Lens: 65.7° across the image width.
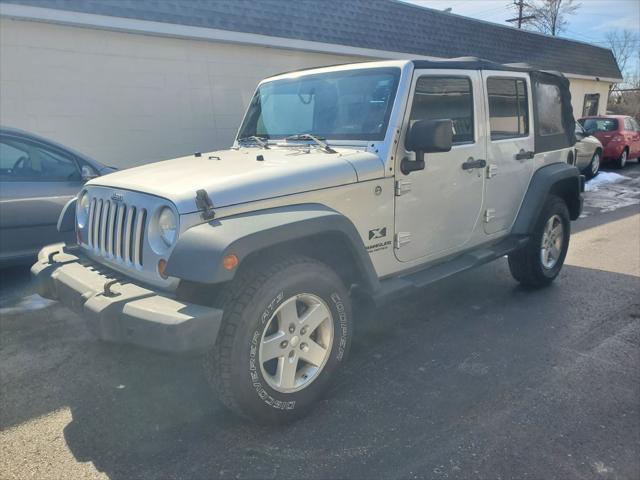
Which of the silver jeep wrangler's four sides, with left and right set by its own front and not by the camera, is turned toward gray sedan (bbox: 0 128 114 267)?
right

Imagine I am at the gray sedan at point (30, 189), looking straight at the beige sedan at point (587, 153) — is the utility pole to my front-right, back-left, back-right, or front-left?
front-left

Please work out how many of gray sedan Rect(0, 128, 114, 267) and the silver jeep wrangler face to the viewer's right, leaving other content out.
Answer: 1

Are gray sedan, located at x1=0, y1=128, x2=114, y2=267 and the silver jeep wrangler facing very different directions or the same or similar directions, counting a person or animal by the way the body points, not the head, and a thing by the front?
very different directions

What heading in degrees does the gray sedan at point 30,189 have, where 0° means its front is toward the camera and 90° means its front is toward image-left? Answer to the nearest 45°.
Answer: approximately 270°

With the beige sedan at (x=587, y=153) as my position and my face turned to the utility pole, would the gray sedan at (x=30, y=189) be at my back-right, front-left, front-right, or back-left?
back-left

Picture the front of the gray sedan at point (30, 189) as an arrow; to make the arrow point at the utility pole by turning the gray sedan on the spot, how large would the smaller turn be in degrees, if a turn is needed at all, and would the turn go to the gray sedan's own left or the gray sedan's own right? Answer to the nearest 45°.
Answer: approximately 45° to the gray sedan's own left

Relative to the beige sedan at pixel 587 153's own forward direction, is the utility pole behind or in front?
behind

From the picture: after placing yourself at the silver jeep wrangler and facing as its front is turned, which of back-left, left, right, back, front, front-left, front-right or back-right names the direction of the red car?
back

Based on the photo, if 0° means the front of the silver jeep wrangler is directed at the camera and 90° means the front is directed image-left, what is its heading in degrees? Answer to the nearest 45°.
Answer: approximately 45°

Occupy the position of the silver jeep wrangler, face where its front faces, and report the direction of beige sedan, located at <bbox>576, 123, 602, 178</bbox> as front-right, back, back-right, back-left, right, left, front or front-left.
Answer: back

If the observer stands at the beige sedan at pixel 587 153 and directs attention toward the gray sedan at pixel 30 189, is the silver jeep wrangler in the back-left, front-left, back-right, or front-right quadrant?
front-left
